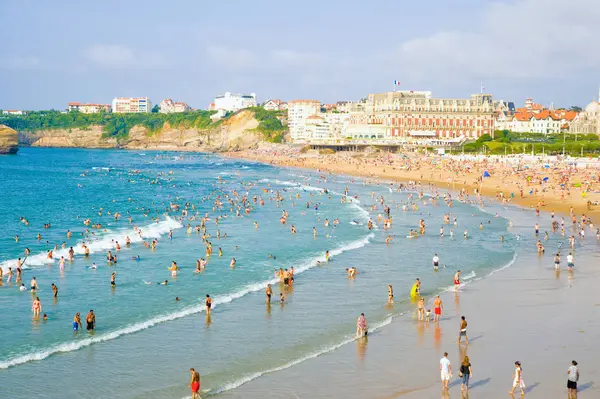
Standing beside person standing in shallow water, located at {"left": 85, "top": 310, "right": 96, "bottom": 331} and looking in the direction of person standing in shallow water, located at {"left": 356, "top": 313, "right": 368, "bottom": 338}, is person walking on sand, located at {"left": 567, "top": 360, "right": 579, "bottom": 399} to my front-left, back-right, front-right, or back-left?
front-right

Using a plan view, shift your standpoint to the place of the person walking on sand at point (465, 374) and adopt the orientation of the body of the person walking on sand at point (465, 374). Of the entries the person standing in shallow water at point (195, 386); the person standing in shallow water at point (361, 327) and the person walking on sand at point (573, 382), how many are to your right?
1

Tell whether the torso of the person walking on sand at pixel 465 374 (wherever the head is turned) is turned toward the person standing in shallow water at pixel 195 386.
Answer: no

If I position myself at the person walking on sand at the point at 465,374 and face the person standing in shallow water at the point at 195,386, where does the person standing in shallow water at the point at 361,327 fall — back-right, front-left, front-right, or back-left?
front-right

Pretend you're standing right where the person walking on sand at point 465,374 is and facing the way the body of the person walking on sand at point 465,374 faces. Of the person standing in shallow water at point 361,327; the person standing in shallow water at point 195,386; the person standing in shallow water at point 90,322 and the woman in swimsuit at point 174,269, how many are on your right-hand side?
0

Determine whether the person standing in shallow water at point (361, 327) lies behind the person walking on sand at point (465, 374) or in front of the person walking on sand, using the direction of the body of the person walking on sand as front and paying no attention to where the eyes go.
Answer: in front

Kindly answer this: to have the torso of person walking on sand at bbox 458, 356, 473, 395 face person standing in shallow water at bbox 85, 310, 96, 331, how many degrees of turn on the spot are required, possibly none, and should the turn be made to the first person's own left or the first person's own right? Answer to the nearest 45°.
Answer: approximately 90° to the first person's own left

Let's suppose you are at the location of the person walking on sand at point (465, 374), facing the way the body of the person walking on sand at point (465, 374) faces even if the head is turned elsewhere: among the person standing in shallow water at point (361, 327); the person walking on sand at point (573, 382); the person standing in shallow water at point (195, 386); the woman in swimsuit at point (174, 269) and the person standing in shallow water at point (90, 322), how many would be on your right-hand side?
1

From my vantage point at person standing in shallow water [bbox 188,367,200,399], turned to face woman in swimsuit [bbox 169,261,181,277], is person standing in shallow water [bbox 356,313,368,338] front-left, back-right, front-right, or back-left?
front-right

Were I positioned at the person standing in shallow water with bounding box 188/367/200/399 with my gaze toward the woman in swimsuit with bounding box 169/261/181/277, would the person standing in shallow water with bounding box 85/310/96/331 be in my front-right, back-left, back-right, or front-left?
front-left

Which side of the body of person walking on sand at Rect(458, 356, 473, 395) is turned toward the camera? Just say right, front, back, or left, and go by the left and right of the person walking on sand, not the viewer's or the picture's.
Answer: back

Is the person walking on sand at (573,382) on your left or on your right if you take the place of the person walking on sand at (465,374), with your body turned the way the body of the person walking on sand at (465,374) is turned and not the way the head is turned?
on your right
